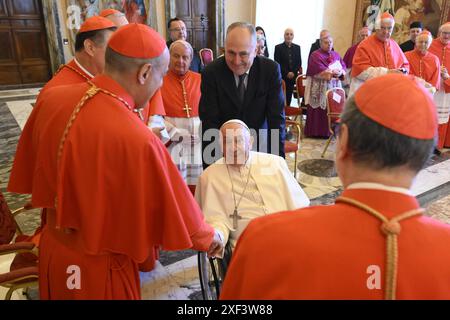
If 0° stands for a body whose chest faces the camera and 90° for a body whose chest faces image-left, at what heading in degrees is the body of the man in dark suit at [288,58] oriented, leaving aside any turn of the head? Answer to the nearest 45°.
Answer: approximately 0°

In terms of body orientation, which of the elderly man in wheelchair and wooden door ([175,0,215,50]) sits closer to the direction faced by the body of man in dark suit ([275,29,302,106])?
the elderly man in wheelchair

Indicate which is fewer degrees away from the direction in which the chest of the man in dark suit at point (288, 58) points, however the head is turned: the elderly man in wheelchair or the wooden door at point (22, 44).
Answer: the elderly man in wheelchair

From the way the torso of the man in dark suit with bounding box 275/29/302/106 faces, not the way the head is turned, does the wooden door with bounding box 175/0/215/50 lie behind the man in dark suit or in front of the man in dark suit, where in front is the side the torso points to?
behind

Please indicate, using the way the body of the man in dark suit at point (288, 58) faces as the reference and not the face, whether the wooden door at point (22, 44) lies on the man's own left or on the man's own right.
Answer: on the man's own right

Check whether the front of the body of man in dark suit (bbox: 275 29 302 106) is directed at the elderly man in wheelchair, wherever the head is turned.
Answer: yes
